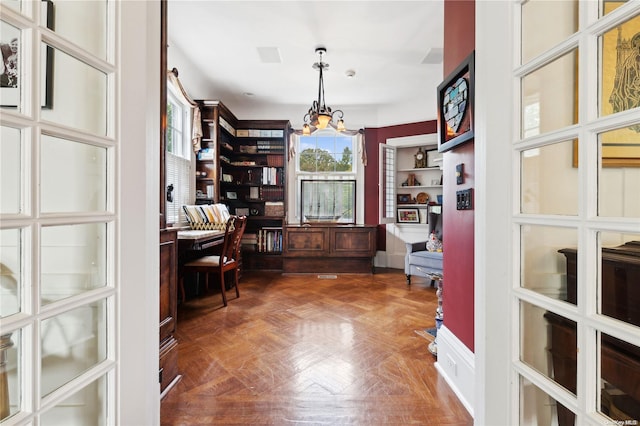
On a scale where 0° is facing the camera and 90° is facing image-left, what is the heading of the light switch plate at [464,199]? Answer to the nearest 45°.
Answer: approximately 45°

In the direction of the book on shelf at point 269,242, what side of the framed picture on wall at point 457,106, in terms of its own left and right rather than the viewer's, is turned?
right

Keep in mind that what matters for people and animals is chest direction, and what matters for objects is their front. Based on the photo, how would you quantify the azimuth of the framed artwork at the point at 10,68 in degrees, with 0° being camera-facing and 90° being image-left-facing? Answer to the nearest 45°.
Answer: approximately 315°

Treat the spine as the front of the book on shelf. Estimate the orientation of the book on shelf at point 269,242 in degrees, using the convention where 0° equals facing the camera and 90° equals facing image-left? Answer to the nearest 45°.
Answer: approximately 0°

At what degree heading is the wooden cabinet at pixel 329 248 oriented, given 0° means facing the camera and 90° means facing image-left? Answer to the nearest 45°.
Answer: approximately 0°

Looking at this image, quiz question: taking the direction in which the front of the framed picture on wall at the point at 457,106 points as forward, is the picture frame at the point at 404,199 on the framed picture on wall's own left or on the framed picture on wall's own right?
on the framed picture on wall's own right

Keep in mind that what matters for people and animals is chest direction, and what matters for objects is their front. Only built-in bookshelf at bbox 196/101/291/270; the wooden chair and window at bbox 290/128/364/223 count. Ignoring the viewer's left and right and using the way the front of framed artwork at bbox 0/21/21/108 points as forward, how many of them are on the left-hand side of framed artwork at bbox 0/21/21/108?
3

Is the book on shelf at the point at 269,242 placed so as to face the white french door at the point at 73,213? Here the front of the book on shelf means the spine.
yes

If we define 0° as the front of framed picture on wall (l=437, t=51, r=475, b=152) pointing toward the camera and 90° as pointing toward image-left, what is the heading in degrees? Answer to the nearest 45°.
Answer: approximately 45°

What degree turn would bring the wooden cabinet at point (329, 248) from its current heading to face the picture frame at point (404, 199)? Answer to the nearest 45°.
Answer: approximately 135° to its left

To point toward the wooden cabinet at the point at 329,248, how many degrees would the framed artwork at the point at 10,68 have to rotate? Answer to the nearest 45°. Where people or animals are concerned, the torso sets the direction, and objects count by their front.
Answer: approximately 90° to its left

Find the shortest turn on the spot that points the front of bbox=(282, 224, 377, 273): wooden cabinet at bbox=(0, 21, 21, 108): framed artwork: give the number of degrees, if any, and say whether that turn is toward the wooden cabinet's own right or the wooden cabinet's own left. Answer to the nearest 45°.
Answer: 0° — it already faces it
